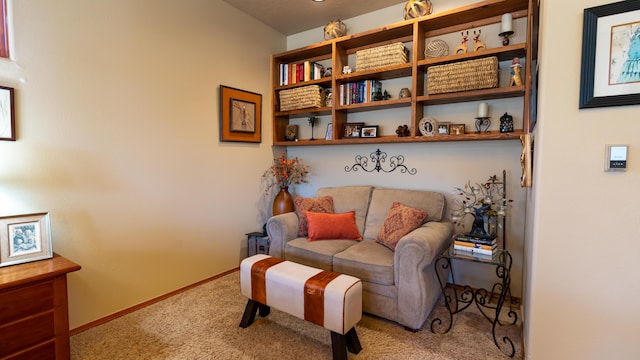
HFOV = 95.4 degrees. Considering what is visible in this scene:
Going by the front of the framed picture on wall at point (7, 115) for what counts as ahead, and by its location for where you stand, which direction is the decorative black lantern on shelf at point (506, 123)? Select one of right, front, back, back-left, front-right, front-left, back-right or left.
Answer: front

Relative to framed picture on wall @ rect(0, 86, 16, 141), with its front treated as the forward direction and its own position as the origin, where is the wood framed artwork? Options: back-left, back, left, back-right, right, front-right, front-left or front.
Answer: front-left

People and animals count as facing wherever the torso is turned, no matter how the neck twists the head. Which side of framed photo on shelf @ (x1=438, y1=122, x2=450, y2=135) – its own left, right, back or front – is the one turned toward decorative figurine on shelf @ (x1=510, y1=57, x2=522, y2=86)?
left

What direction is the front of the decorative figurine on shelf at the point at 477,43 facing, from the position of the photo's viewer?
facing the viewer and to the left of the viewer

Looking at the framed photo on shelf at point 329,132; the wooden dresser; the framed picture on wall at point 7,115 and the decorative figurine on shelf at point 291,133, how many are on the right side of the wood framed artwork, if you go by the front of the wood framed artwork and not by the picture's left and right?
2

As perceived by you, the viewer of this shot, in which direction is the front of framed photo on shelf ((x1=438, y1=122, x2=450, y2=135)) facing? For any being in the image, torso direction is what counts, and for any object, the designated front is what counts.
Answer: facing the viewer

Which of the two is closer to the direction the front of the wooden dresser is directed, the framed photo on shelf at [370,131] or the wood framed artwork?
the framed photo on shelf

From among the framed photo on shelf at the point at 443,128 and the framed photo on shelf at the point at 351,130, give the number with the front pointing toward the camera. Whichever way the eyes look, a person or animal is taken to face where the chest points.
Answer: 2

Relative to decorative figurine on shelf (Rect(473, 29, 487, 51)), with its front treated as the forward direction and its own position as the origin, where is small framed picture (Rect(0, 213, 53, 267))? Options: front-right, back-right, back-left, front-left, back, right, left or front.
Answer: front

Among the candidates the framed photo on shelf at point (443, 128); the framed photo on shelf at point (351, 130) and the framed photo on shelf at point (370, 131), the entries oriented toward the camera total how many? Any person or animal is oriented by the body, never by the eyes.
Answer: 3

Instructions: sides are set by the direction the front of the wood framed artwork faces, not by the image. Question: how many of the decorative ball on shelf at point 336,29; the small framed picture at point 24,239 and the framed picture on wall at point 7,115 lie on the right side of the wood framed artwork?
2

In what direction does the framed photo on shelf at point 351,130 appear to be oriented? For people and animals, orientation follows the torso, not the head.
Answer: toward the camera
